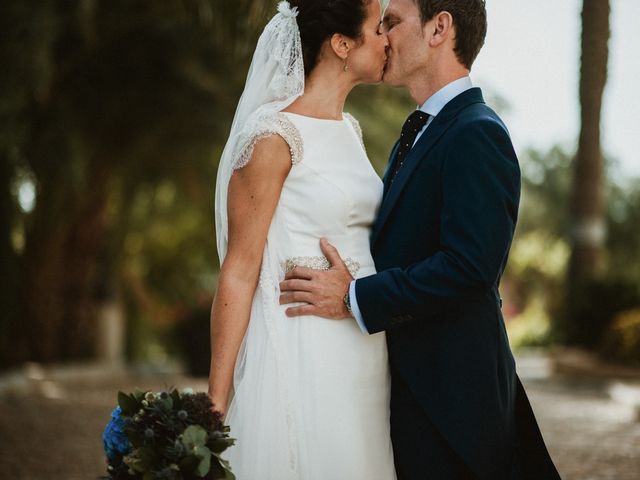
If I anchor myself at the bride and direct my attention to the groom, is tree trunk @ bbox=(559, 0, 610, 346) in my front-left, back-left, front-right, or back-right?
front-left

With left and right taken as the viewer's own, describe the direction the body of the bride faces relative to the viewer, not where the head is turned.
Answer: facing the viewer and to the right of the viewer

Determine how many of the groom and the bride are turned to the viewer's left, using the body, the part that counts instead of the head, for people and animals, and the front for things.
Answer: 1

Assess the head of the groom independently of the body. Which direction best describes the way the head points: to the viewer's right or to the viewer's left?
to the viewer's left

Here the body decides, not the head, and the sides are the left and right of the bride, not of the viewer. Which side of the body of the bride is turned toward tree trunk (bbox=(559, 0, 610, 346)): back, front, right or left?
left

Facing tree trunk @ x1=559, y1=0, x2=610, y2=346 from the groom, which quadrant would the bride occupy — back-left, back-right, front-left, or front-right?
back-left

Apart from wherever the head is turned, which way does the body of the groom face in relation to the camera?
to the viewer's left

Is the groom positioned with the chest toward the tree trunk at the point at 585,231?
no
